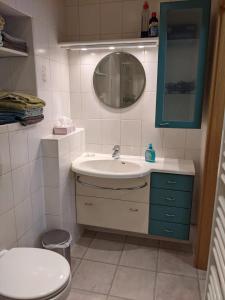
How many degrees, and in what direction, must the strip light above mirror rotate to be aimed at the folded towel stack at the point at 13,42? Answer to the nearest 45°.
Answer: approximately 45° to its right

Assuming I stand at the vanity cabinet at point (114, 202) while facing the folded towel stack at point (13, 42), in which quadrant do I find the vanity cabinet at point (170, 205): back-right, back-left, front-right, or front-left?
back-left

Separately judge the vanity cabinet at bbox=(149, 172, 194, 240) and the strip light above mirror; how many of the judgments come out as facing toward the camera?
2

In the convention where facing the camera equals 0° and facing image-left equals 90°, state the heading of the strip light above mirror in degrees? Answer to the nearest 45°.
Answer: approximately 0°

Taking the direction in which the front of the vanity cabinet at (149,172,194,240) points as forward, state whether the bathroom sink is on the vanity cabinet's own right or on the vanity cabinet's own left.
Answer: on the vanity cabinet's own right
